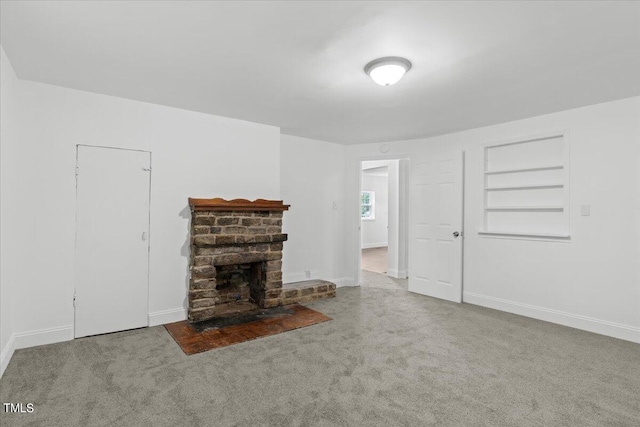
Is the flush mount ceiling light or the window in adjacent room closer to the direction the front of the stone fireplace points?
the flush mount ceiling light

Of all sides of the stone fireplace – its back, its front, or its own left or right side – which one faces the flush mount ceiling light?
front

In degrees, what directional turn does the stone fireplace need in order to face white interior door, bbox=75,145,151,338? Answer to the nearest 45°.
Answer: approximately 135° to its right

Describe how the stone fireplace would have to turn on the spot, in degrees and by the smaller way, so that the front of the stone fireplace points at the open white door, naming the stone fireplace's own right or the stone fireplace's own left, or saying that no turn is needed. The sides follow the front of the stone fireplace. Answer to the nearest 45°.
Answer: approximately 45° to the stone fireplace's own left

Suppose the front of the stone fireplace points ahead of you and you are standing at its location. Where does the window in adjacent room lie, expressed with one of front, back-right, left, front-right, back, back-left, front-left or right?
left

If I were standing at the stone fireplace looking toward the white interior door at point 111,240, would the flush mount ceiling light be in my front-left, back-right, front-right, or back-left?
back-left

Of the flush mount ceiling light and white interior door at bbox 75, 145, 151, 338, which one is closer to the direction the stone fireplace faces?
the flush mount ceiling light
